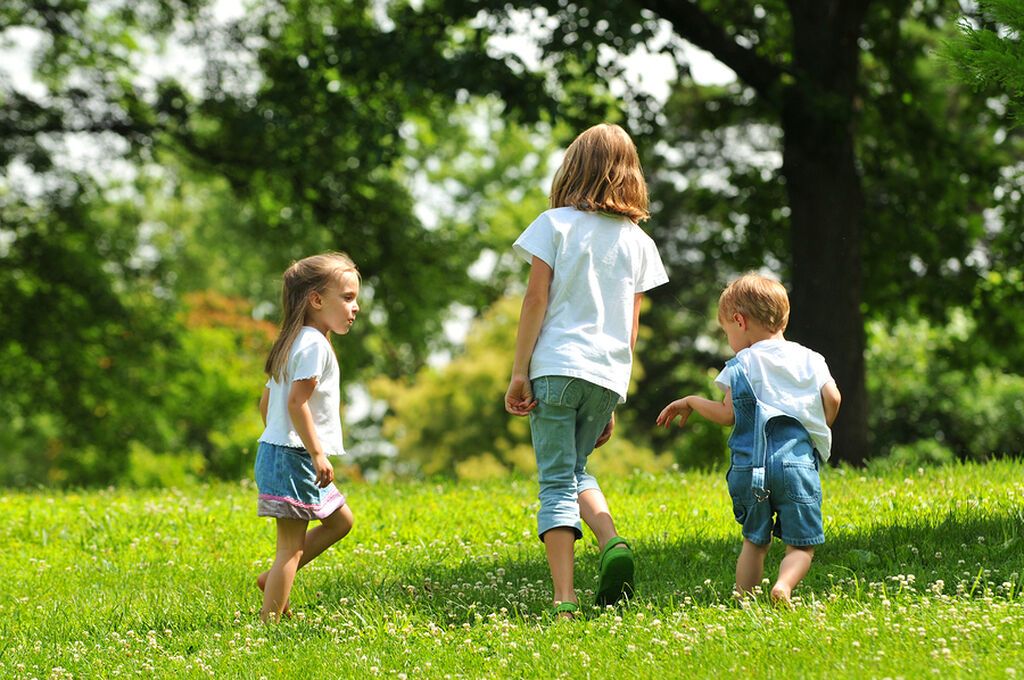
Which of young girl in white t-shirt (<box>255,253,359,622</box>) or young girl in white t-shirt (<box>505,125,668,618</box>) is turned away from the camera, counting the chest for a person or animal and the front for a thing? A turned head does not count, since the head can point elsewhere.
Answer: young girl in white t-shirt (<box>505,125,668,618</box>)

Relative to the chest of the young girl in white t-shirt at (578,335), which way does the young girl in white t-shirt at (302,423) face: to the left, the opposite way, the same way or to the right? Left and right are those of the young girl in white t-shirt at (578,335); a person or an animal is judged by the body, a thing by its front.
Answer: to the right

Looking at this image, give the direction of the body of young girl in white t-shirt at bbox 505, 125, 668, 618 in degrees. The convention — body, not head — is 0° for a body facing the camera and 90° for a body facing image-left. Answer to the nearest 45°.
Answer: approximately 180°

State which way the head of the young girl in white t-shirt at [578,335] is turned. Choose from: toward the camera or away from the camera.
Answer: away from the camera

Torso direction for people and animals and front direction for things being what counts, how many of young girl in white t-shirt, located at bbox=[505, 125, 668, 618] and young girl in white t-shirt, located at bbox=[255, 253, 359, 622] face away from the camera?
1

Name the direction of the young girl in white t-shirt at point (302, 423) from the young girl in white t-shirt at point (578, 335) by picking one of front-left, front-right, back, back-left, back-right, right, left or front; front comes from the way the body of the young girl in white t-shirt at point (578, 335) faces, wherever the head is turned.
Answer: left

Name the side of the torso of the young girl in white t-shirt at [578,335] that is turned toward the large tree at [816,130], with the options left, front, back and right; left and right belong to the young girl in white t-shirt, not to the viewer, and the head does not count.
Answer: front

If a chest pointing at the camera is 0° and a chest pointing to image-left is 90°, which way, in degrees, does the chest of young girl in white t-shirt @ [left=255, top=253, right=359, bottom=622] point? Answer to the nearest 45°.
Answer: approximately 270°

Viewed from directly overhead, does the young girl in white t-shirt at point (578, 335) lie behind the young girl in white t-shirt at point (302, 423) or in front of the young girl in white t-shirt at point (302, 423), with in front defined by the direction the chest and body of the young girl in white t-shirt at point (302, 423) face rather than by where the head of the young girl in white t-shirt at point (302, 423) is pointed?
in front

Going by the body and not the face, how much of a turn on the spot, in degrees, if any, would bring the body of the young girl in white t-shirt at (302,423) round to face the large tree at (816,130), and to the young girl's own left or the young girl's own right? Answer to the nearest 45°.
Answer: approximately 45° to the young girl's own left

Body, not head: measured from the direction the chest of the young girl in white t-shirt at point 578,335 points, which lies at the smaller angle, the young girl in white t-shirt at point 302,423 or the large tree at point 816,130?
the large tree

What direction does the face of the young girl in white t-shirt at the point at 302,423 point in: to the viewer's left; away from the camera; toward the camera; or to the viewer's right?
to the viewer's right
